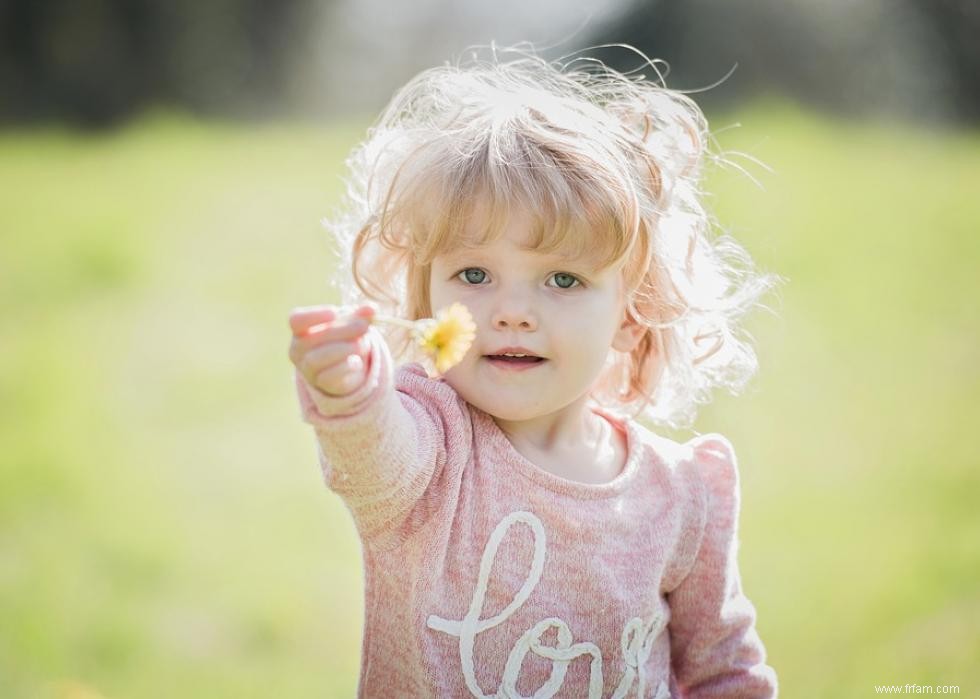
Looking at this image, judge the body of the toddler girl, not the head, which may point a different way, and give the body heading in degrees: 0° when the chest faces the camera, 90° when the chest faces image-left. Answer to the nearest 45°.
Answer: approximately 0°
